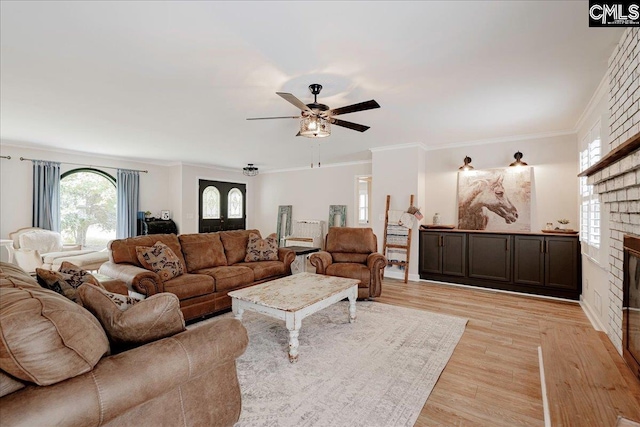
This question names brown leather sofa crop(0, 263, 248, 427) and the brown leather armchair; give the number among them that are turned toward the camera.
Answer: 1

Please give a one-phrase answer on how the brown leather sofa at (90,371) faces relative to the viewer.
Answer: facing away from the viewer and to the right of the viewer

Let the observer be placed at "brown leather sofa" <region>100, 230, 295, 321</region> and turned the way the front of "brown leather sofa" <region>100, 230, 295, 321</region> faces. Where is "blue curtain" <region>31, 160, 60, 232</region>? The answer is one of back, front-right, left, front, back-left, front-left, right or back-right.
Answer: back

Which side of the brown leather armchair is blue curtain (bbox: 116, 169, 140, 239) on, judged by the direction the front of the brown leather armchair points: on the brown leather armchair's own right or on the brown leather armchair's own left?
on the brown leather armchair's own right

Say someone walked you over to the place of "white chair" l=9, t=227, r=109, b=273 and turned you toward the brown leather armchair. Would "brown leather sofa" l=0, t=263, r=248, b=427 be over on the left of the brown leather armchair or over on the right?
right

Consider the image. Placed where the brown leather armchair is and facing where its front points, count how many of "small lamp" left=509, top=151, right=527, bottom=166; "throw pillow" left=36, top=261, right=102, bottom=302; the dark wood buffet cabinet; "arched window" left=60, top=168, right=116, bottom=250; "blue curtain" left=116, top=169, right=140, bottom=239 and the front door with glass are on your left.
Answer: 2

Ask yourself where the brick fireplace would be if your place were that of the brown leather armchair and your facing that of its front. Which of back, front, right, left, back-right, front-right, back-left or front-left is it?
front-left

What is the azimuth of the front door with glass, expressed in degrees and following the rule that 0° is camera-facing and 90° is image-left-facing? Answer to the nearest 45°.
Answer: approximately 315°

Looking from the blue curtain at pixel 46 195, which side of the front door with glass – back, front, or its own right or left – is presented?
right

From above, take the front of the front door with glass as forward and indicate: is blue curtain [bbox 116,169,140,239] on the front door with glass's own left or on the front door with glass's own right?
on the front door with glass's own right

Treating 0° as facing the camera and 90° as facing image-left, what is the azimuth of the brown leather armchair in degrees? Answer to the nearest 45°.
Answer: approximately 0°
